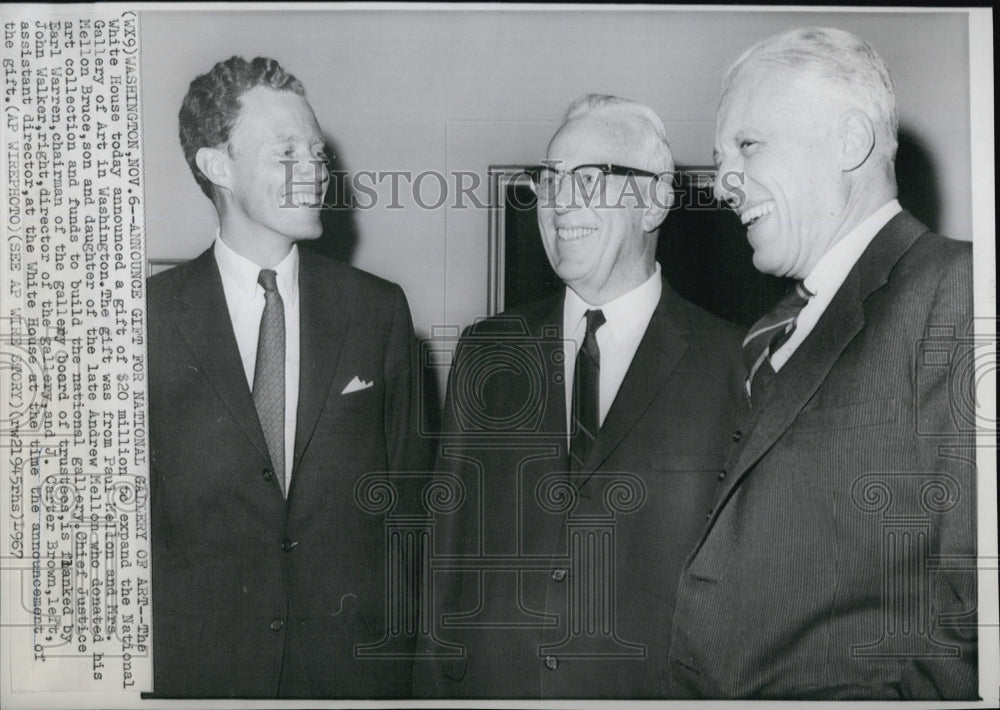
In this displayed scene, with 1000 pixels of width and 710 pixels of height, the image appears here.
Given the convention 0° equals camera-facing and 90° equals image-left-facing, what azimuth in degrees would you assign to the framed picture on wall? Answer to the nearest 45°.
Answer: approximately 0°

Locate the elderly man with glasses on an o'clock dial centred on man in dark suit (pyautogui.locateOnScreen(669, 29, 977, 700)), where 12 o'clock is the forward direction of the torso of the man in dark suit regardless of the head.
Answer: The elderly man with glasses is roughly at 1 o'clock from the man in dark suit.

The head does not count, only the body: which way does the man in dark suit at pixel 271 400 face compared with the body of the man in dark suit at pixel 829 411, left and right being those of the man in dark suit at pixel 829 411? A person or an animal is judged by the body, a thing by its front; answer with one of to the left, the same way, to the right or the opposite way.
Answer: to the left

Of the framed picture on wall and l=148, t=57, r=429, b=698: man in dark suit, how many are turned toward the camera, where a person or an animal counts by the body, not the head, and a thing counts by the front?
2

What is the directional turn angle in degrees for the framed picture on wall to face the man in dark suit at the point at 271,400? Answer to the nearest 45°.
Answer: approximately 90° to its right
